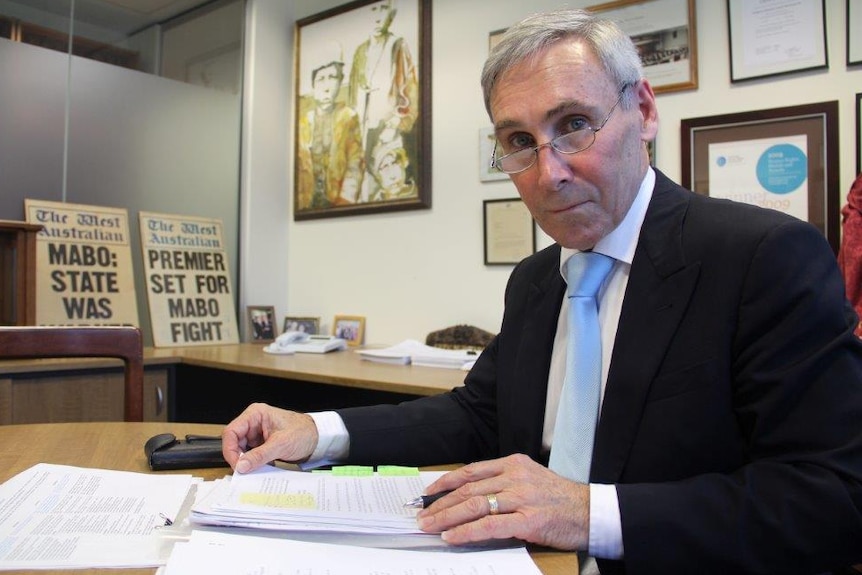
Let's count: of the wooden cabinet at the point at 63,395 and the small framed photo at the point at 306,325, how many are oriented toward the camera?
2

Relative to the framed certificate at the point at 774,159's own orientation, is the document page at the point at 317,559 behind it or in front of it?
in front

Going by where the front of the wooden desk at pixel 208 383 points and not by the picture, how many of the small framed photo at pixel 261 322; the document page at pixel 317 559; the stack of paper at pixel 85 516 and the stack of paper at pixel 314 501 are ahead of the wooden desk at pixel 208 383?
3

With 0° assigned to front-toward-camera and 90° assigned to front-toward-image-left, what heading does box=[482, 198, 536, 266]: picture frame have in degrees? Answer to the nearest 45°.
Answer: approximately 0°

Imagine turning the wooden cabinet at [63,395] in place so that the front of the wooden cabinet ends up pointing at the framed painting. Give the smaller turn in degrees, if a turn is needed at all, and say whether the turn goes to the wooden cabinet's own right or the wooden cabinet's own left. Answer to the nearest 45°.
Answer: approximately 90° to the wooden cabinet's own left

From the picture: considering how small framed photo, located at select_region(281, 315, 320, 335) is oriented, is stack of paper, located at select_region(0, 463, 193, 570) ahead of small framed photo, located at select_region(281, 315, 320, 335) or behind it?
ahead

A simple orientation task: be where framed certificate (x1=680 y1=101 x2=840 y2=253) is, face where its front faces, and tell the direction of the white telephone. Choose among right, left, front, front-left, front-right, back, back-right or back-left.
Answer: front-right

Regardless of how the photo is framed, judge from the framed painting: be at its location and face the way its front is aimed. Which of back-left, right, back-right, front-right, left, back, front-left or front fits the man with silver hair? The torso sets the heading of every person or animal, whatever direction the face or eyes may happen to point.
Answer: front-left

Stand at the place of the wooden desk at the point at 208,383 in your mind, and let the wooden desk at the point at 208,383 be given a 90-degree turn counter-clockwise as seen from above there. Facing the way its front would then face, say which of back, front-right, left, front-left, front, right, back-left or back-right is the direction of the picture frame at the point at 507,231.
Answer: front

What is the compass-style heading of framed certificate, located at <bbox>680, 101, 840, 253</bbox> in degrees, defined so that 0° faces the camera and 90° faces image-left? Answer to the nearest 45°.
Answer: approximately 45°

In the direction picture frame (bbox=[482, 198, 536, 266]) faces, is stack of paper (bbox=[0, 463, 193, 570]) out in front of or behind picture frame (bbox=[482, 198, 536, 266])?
in front

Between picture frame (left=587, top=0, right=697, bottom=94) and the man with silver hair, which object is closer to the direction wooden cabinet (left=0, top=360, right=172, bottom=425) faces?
the man with silver hair

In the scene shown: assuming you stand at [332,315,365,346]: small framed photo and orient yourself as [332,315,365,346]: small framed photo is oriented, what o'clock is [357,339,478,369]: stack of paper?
The stack of paper is roughly at 10 o'clock from the small framed photo.
